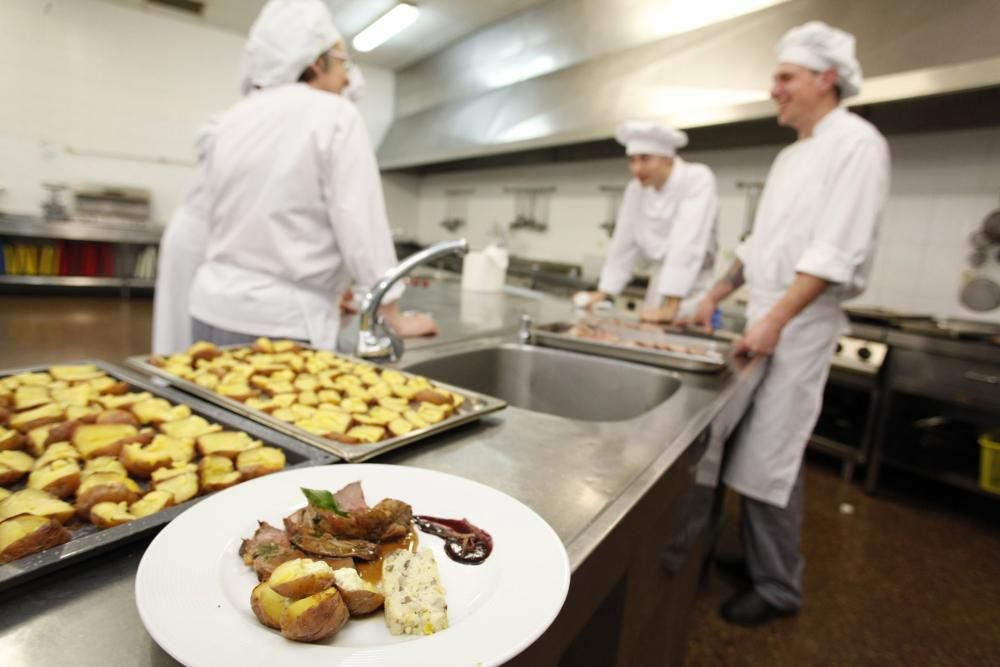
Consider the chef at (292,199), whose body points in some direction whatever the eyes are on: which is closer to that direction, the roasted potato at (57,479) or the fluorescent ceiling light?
the fluorescent ceiling light

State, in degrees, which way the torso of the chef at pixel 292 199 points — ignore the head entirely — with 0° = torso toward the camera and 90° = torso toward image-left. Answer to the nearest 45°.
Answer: approximately 225°

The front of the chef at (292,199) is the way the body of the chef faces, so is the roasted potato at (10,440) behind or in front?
behind

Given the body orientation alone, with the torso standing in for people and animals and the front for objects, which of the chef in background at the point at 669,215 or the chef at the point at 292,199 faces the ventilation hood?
the chef

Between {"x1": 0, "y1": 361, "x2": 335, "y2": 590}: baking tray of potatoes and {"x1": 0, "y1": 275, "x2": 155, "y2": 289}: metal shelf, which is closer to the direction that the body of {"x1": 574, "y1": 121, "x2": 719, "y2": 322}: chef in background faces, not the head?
the baking tray of potatoes

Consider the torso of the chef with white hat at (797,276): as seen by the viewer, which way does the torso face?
to the viewer's left

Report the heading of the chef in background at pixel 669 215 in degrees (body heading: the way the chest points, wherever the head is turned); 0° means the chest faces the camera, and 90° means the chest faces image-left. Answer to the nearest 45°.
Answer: approximately 45°

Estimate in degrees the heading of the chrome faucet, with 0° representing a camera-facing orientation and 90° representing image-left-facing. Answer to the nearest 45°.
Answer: approximately 270°

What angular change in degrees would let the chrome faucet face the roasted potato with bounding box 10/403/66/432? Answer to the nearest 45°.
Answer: approximately 135° to its right
